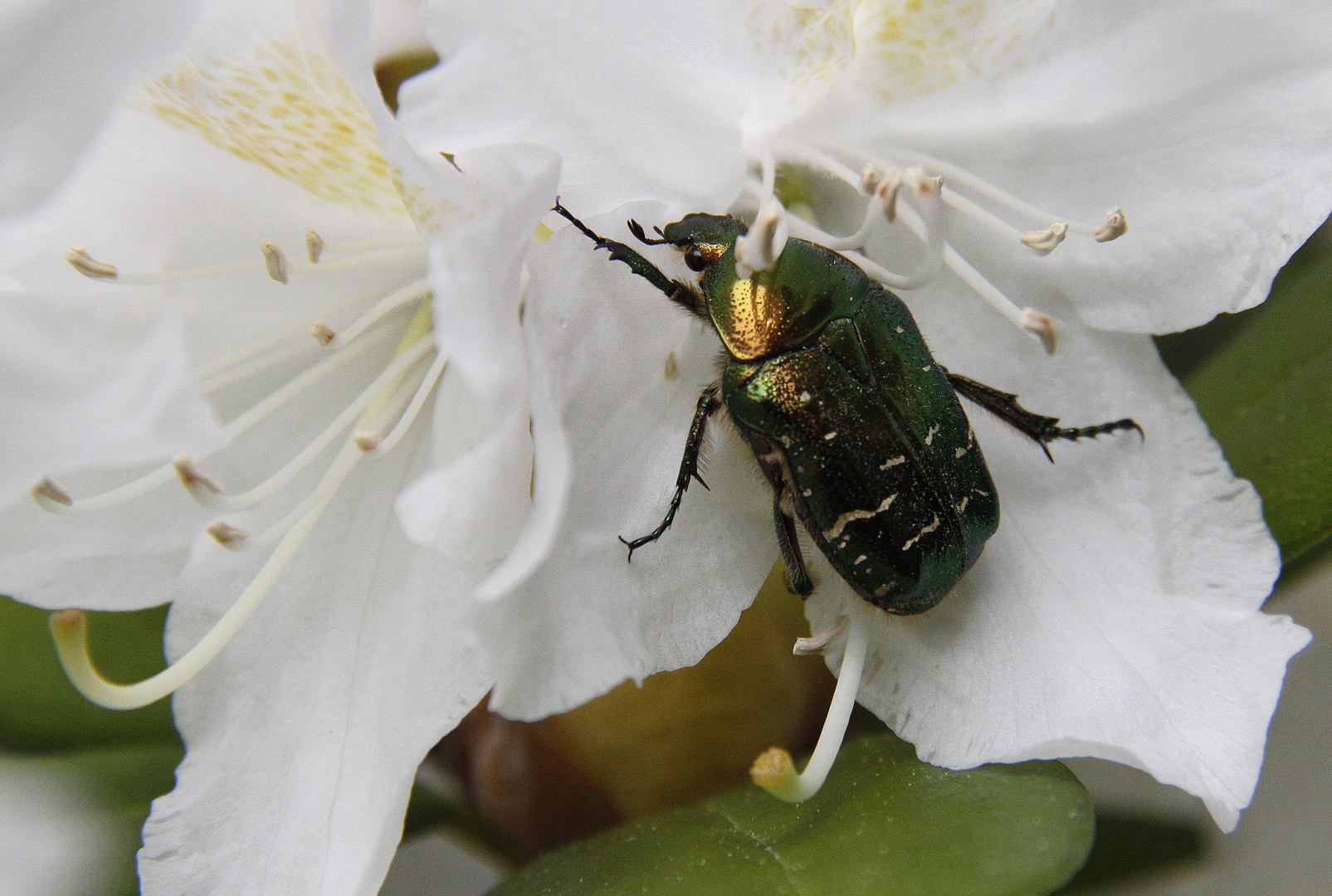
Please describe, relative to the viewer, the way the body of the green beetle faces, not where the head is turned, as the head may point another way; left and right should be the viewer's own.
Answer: facing away from the viewer and to the left of the viewer
